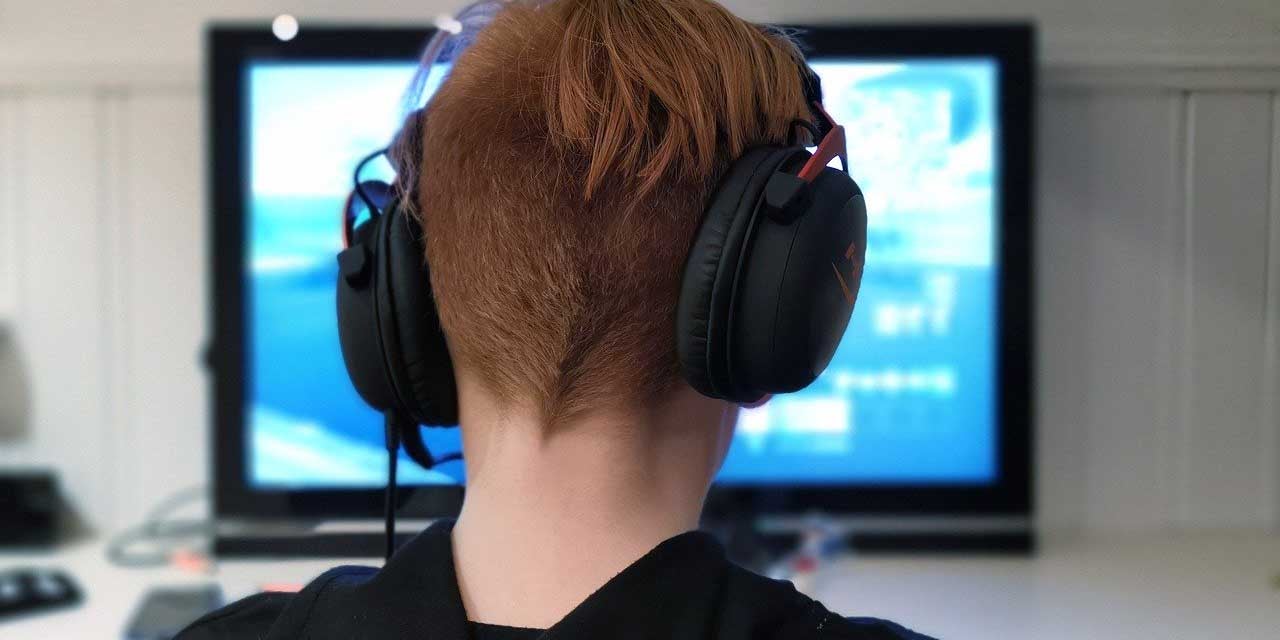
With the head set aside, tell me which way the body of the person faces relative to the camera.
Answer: away from the camera

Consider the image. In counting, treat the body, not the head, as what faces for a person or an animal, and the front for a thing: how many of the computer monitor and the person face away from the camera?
1

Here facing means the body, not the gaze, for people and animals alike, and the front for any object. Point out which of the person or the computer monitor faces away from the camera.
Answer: the person

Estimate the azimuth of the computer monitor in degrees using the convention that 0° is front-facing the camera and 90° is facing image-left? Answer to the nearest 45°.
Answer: approximately 0°

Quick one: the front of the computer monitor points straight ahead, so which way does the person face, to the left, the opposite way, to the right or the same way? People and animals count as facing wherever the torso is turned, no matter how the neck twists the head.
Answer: the opposite way
